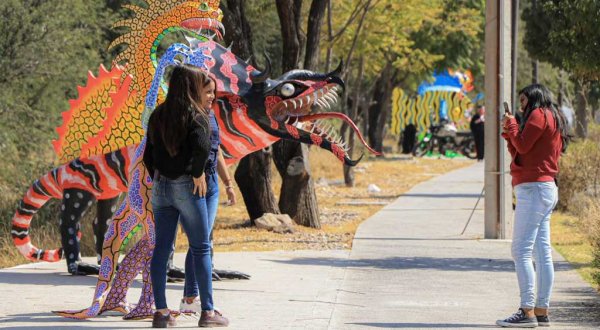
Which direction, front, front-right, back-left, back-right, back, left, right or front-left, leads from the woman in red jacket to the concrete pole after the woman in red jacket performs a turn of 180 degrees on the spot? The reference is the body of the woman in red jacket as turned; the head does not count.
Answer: left

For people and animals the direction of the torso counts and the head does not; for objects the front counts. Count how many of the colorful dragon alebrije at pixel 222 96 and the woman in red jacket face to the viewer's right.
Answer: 1

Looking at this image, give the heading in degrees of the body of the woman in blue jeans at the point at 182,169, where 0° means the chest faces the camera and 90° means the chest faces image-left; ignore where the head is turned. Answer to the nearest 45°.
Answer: approximately 225°

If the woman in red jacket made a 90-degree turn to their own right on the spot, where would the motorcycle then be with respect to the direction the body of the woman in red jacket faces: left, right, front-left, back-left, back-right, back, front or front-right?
front

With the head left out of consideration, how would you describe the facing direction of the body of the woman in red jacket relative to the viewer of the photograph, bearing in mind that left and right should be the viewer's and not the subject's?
facing to the left of the viewer

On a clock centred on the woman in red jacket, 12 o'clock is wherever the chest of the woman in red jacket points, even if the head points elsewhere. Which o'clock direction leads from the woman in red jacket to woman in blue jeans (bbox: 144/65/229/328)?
The woman in blue jeans is roughly at 11 o'clock from the woman in red jacket.

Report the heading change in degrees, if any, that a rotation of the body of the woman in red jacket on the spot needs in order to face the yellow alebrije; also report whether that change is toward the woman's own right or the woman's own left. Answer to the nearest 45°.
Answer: approximately 90° to the woman's own right

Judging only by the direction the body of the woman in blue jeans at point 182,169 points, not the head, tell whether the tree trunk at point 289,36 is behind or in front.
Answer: in front

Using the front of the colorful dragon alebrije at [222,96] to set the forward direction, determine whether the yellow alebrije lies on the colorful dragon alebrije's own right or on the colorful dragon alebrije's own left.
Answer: on the colorful dragon alebrije's own left

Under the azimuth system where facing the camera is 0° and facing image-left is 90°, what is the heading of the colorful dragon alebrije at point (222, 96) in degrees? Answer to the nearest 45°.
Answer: approximately 270°

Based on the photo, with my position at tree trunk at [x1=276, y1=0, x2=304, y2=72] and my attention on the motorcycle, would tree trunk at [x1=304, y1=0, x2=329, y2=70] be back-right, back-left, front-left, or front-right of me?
front-right
